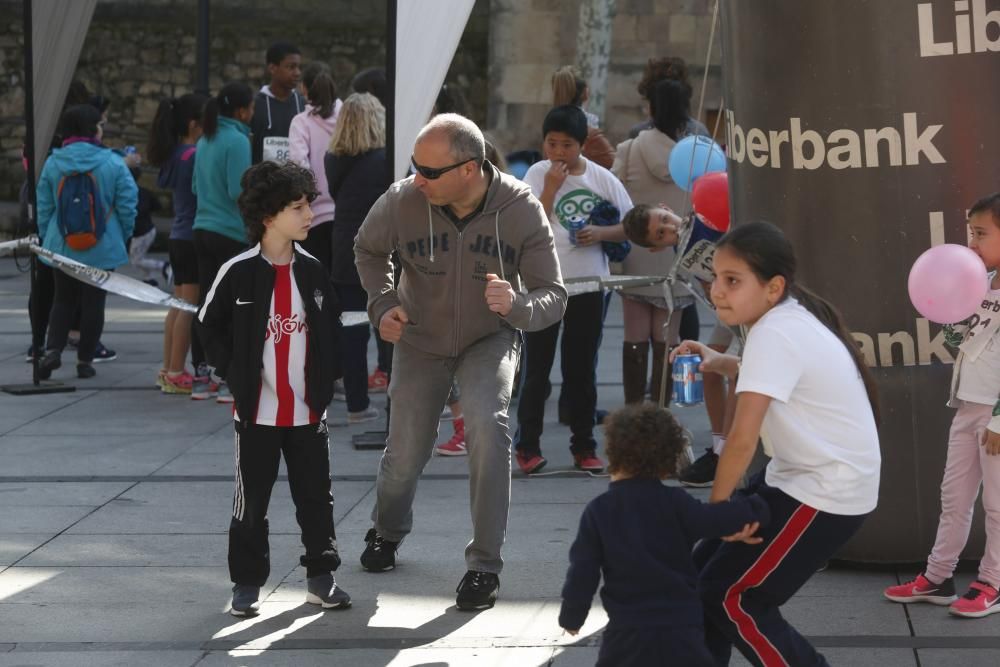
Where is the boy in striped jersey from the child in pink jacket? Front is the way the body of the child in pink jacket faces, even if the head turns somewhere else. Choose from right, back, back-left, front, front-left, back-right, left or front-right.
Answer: back

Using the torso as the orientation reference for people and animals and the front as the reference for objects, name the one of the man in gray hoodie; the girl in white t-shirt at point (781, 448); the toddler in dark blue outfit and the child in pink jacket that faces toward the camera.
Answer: the man in gray hoodie

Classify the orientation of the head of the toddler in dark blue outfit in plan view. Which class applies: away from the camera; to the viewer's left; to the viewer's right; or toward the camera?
away from the camera

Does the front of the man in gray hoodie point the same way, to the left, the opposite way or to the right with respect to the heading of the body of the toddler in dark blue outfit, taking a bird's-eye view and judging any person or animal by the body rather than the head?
the opposite way

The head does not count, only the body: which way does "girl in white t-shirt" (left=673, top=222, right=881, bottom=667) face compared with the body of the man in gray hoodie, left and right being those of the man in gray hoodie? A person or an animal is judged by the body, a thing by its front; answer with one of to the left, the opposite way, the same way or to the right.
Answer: to the right

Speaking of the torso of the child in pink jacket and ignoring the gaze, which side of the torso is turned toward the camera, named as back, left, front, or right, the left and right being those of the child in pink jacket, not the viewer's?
back

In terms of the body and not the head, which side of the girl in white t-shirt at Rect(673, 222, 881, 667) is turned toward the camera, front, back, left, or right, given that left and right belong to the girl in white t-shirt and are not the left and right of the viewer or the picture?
left

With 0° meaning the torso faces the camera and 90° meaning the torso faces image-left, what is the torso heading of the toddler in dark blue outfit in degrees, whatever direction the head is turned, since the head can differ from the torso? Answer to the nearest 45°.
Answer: approximately 180°

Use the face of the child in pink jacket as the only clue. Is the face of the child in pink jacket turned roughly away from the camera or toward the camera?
away from the camera

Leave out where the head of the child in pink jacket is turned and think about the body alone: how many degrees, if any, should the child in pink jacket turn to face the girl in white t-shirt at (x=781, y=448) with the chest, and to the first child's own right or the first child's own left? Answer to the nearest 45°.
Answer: approximately 180°

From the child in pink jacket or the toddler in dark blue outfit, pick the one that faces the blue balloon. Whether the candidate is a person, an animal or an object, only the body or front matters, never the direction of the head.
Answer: the toddler in dark blue outfit
